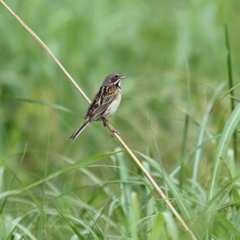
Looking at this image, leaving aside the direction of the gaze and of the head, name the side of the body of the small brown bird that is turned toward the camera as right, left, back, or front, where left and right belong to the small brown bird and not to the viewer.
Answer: right
